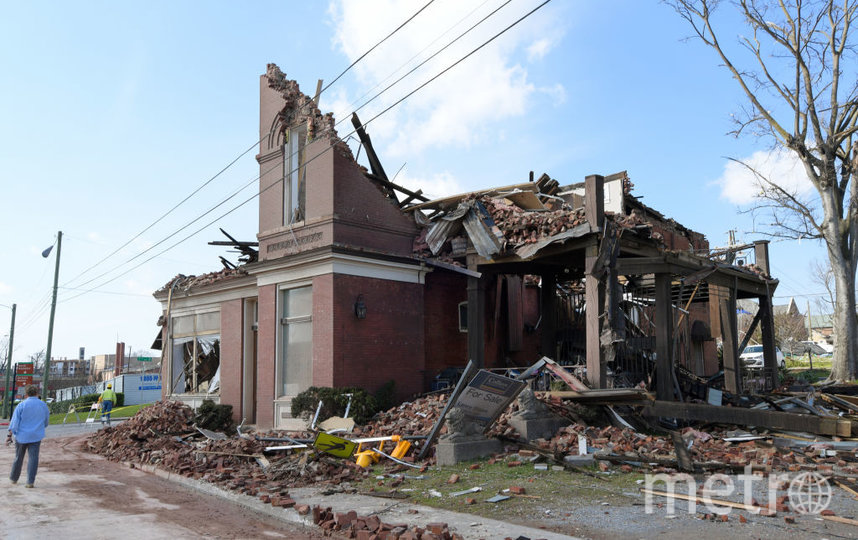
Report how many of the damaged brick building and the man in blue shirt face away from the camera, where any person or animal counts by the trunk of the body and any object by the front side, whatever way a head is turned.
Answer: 1

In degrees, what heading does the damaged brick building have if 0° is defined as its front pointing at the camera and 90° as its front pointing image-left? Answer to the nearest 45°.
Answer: approximately 45°

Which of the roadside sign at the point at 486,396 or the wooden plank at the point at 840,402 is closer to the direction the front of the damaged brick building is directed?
the roadside sign

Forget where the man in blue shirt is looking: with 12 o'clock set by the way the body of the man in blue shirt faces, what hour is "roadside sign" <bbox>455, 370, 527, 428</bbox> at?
The roadside sign is roughly at 4 o'clock from the man in blue shirt.

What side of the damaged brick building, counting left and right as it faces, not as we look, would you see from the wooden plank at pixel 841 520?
left

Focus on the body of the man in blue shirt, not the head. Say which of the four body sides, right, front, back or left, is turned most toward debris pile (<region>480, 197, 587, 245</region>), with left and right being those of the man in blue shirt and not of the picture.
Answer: right

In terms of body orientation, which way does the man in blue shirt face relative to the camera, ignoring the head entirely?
away from the camera

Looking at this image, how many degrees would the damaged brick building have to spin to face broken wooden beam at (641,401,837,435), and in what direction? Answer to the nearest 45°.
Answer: approximately 90° to its left

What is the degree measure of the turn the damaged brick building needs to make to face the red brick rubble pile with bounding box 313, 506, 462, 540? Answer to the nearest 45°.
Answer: approximately 45° to its left
